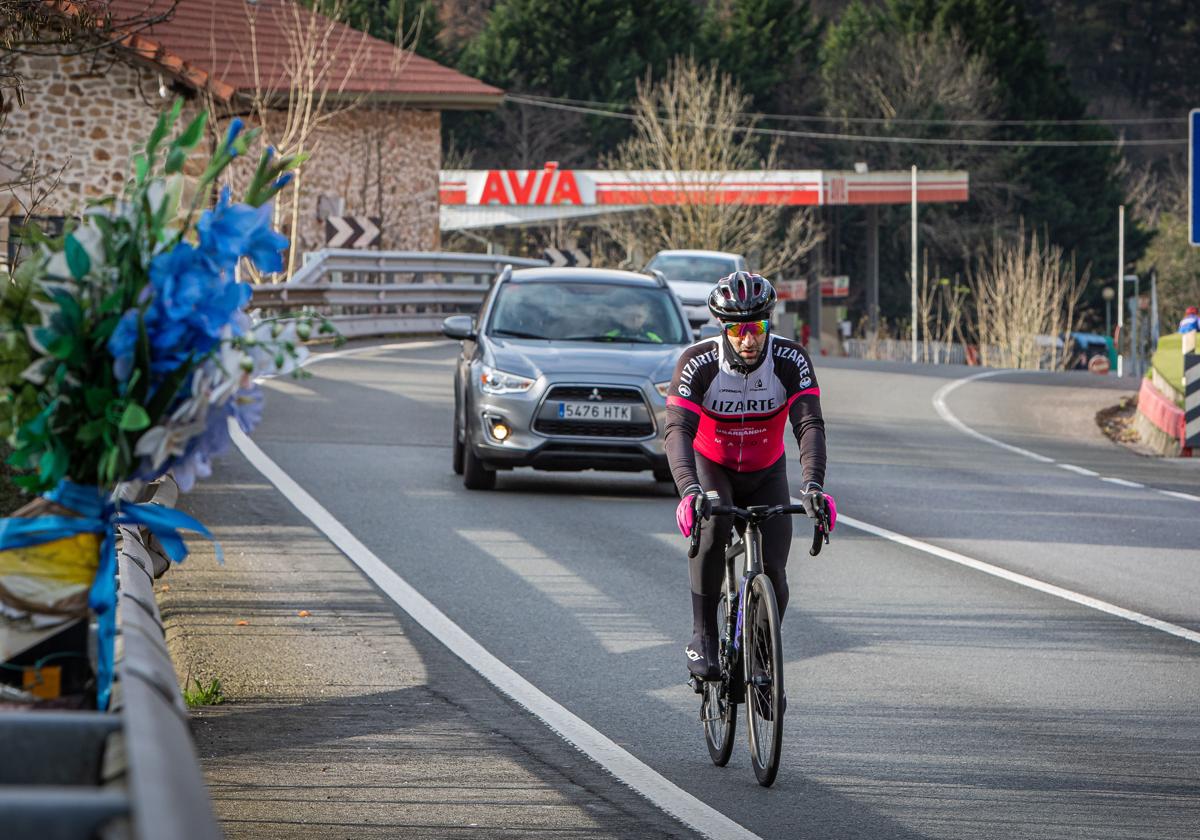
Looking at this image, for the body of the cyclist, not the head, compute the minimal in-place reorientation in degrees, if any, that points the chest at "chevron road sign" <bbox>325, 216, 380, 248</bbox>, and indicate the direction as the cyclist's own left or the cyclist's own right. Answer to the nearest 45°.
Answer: approximately 180°

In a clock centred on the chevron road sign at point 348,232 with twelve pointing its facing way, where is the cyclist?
The cyclist is roughly at 12 o'clock from the chevron road sign.

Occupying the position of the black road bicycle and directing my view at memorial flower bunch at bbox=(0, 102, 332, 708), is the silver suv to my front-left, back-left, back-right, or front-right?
back-right

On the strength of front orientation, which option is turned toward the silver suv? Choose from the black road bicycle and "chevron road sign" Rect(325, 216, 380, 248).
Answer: the chevron road sign

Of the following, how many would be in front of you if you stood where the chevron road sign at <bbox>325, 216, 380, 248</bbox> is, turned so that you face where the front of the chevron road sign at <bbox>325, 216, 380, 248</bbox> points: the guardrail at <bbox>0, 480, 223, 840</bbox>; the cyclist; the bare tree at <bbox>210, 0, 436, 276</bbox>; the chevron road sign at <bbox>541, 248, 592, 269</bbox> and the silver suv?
3

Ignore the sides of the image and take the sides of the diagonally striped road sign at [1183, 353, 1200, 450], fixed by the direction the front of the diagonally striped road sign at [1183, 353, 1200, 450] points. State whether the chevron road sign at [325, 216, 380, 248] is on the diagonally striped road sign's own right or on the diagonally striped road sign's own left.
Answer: on the diagonally striped road sign's own right

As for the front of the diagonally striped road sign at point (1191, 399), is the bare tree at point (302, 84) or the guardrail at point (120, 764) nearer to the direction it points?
the guardrail
